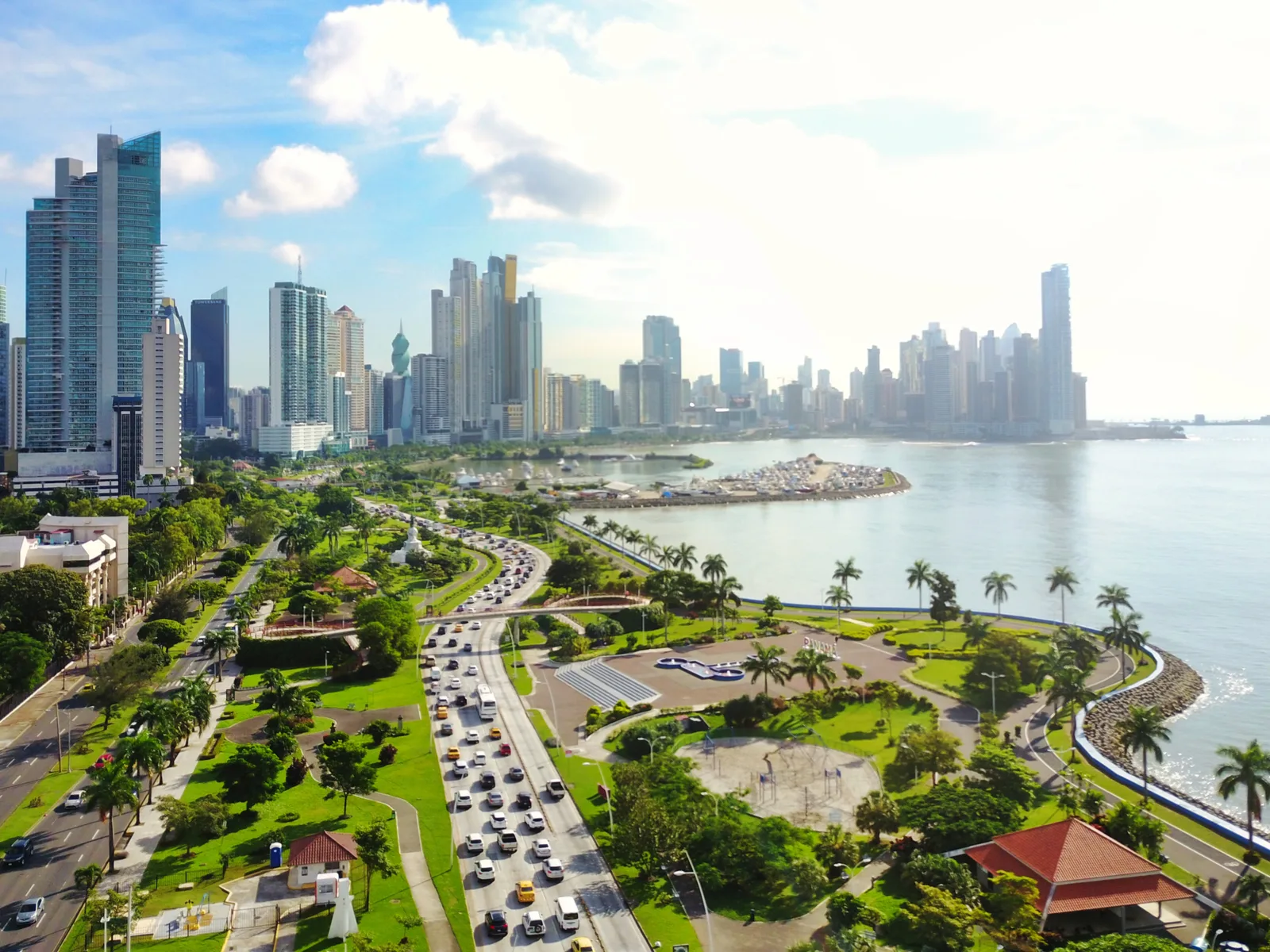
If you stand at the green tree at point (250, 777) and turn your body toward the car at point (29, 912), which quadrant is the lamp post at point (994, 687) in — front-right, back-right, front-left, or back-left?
back-left

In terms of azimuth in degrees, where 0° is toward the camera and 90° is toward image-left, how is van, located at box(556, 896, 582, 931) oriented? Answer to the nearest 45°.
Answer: approximately 180°

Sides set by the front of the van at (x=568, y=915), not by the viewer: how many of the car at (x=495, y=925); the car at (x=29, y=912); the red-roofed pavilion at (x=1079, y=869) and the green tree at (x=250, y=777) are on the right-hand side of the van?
1

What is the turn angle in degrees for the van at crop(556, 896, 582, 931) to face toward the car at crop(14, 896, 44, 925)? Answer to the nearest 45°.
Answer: approximately 90° to its left
